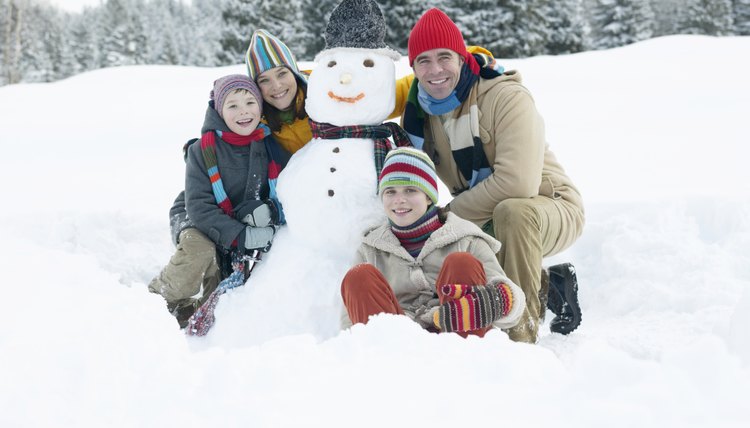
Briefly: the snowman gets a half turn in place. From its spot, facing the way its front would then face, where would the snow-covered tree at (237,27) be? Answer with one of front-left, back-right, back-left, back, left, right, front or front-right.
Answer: front

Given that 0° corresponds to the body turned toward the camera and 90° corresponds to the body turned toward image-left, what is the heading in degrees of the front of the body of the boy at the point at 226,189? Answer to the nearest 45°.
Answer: approximately 315°

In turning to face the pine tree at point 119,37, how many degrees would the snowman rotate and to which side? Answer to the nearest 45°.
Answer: approximately 180°

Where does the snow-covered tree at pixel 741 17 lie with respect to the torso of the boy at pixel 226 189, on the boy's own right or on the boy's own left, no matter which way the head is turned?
on the boy's own left

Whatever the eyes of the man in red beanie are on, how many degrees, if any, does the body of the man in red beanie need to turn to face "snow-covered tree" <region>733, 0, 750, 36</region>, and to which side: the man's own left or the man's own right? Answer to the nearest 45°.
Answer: approximately 135° to the man's own right

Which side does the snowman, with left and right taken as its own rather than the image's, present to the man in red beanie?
left

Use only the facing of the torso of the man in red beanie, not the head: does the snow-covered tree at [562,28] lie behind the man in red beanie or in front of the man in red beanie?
behind

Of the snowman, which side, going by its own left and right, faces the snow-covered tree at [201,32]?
back

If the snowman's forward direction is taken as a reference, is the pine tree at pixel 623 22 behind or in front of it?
behind

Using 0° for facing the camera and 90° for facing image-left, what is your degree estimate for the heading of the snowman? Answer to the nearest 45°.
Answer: approximately 0°
